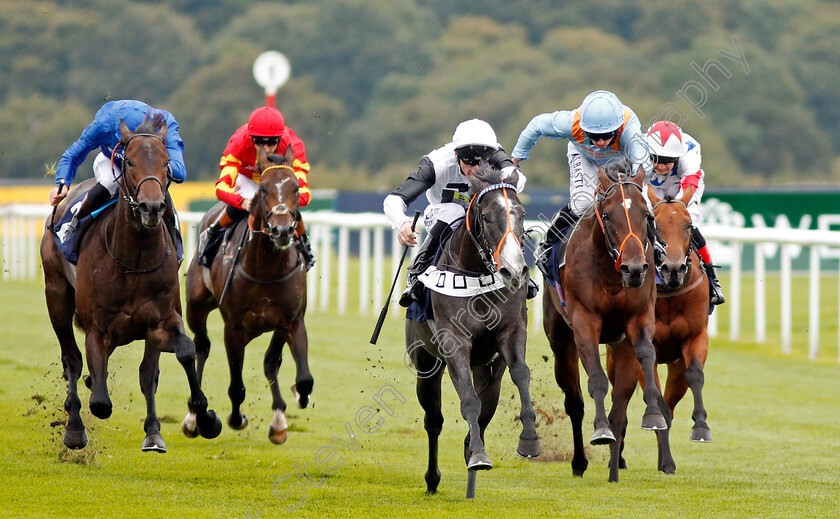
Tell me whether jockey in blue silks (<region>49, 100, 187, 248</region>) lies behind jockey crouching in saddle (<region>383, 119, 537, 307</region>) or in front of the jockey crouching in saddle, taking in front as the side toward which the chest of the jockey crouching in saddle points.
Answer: behind

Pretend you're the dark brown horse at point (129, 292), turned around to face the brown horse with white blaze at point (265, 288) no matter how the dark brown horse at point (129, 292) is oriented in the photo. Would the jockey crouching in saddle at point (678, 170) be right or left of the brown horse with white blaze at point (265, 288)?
right

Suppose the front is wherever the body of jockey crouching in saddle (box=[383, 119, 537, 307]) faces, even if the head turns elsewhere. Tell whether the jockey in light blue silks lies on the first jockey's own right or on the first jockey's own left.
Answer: on the first jockey's own left

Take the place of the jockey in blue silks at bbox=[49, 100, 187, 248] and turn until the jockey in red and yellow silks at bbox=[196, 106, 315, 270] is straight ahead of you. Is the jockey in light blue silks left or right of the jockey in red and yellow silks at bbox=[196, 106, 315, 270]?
right

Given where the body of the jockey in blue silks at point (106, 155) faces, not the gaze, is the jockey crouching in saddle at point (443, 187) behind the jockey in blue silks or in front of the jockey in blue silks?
in front

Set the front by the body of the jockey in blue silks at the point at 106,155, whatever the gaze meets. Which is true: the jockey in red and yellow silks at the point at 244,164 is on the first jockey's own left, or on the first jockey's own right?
on the first jockey's own left

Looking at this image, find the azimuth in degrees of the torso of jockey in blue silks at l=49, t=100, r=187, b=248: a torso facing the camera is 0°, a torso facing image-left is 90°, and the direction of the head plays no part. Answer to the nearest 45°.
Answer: approximately 315°

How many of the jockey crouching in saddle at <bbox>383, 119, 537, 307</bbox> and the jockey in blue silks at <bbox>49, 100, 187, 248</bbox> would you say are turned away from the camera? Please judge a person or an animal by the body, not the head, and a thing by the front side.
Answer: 0

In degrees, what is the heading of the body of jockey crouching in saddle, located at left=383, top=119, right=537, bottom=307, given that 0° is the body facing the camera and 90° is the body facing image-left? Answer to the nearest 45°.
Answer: approximately 315°

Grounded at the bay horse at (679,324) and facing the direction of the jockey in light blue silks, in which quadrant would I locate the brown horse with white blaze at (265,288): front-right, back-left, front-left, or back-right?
front-right

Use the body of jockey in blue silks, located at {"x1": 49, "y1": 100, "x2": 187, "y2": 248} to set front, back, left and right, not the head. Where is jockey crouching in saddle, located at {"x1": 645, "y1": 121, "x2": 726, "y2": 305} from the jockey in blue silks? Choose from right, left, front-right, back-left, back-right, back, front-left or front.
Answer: front-left

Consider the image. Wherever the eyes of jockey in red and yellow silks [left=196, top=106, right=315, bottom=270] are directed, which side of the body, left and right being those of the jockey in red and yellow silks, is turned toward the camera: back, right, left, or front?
front
